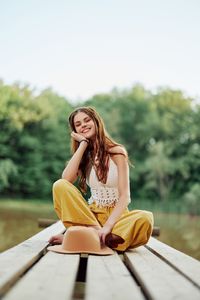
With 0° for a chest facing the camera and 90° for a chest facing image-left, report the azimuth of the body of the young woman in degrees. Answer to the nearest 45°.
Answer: approximately 0°

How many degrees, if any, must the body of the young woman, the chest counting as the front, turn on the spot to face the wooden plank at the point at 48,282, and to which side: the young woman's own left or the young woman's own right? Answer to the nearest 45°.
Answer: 0° — they already face it
